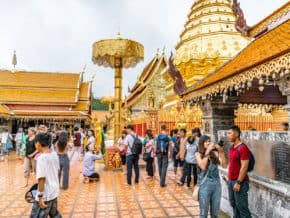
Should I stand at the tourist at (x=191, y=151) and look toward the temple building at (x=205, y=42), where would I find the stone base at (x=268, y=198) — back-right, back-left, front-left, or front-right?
back-right

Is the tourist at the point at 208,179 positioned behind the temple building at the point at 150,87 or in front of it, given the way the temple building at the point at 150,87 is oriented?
in front

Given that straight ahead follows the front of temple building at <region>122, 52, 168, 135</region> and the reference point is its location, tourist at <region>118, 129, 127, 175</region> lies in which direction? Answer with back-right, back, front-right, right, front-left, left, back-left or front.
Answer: front-right

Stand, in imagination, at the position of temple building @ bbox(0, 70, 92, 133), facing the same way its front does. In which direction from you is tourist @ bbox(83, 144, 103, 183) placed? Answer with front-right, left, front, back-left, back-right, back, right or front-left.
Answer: right

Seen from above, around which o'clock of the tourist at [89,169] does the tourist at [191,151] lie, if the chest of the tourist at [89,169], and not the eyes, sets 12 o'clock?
the tourist at [191,151] is roughly at 1 o'clock from the tourist at [89,169].

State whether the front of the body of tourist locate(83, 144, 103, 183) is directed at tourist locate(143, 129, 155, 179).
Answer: yes

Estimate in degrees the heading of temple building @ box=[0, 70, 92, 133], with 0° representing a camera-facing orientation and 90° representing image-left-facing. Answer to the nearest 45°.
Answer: approximately 270°

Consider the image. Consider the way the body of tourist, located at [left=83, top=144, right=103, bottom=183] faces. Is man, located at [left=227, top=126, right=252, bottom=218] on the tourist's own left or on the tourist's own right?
on the tourist's own right

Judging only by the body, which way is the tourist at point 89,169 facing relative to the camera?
to the viewer's right
